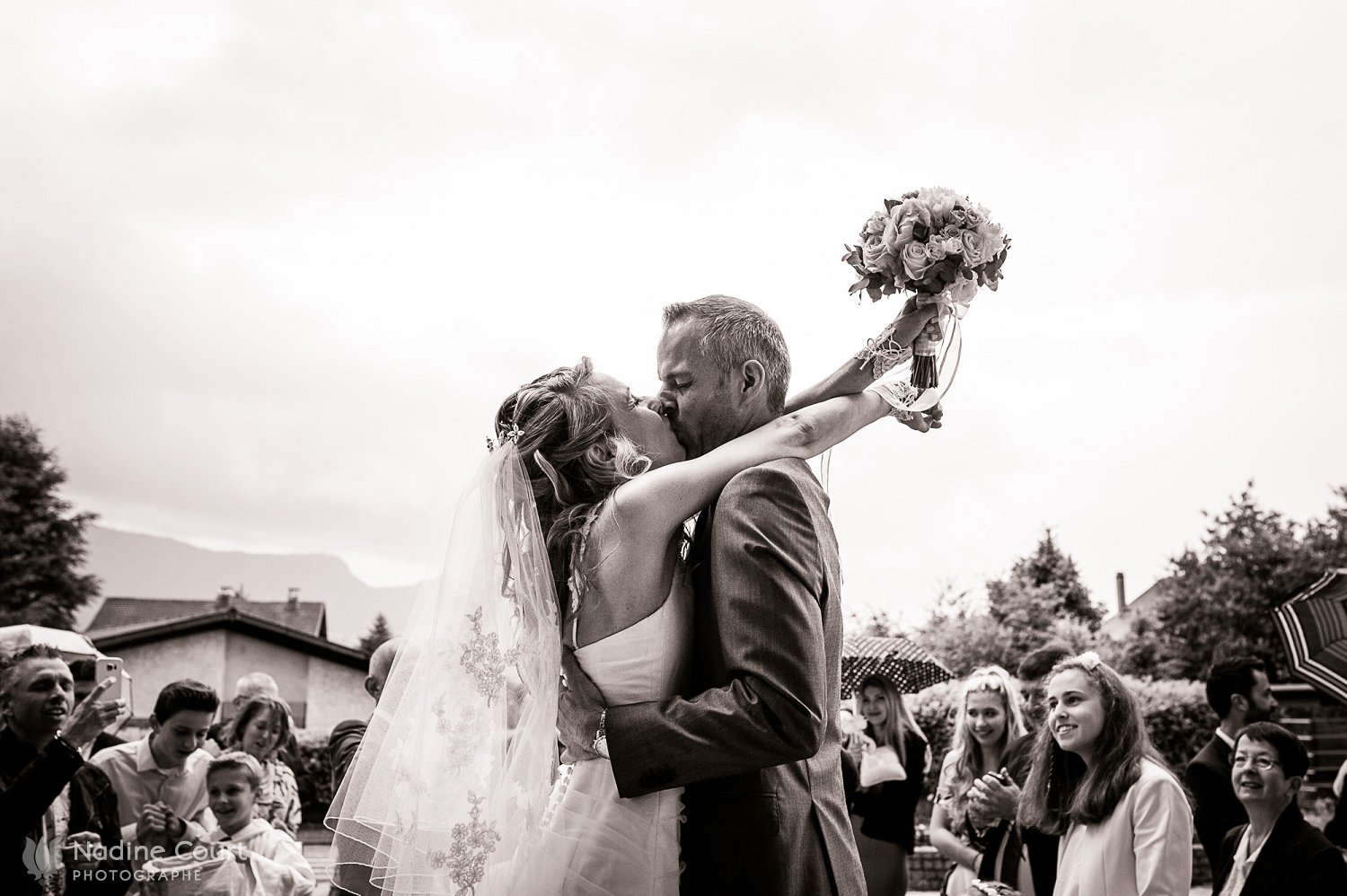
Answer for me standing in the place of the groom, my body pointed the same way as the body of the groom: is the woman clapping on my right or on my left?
on my right

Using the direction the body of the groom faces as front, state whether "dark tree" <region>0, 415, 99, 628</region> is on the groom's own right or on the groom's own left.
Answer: on the groom's own right

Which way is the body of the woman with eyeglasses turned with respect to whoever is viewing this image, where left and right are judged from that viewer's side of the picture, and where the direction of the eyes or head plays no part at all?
facing the viewer and to the left of the viewer

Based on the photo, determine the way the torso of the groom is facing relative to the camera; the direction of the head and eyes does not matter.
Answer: to the viewer's left

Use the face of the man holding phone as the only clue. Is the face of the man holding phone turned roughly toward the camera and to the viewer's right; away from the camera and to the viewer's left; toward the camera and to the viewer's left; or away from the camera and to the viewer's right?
toward the camera and to the viewer's right

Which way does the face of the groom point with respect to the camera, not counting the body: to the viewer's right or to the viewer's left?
to the viewer's left

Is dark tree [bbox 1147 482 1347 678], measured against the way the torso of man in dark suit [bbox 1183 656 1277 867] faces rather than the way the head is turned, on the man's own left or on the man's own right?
on the man's own left

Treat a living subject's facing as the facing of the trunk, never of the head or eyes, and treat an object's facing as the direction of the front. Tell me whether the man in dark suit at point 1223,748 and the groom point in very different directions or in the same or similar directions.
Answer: very different directions

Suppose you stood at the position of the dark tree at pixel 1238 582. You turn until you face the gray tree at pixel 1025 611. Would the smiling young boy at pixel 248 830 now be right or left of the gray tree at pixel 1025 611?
left

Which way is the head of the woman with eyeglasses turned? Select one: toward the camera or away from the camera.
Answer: toward the camera

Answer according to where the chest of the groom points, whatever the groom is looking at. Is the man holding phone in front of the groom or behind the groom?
in front
